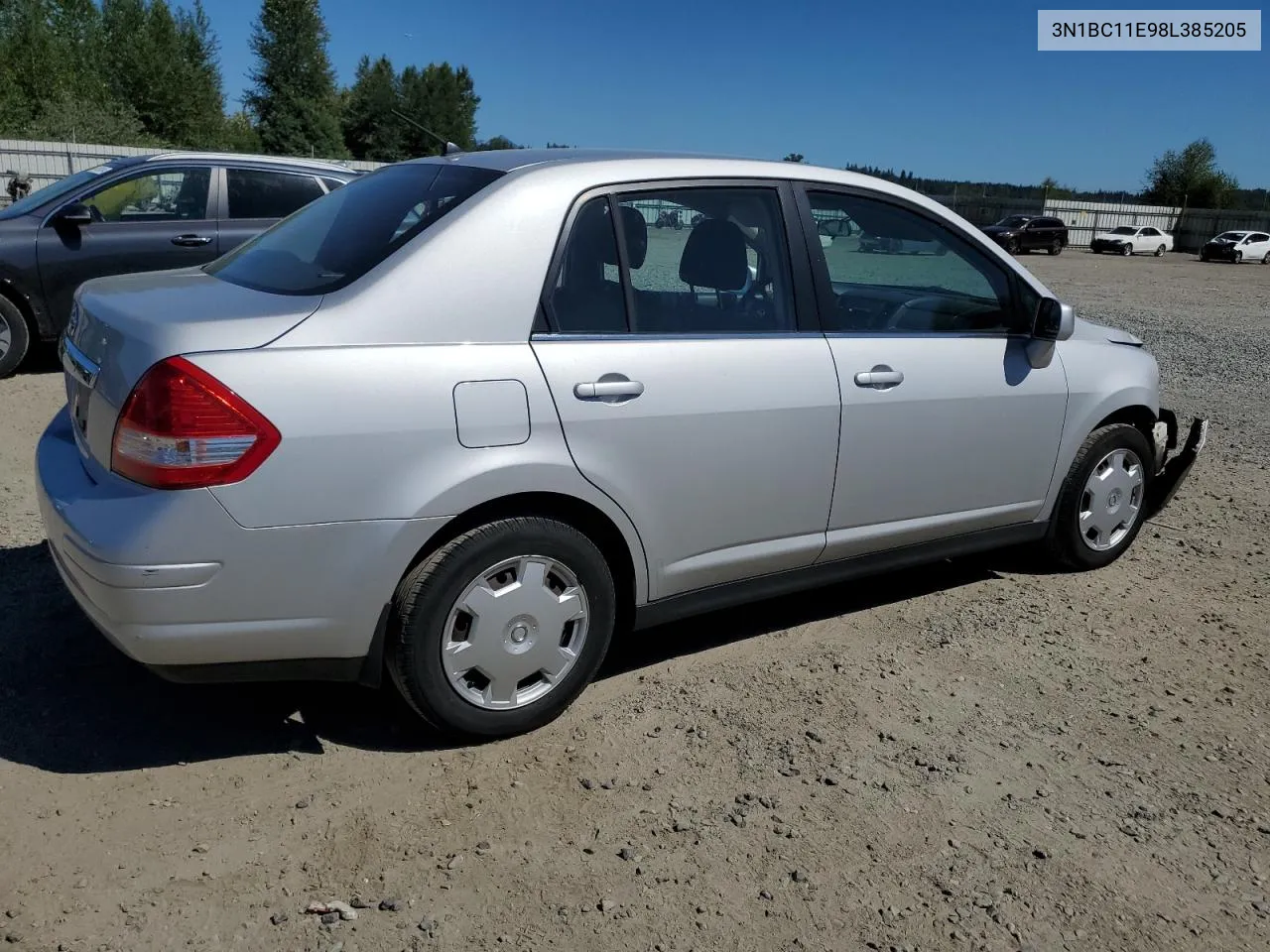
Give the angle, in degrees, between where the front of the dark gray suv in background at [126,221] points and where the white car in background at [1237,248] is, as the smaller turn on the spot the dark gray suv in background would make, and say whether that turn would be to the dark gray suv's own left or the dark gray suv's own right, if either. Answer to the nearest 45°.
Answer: approximately 180°

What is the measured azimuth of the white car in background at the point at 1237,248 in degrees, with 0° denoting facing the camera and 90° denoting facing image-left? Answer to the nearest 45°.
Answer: approximately 45°

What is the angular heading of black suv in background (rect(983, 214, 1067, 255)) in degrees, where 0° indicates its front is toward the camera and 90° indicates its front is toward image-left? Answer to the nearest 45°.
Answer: approximately 45°

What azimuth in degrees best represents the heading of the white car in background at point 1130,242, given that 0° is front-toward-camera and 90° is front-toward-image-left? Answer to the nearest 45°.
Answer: approximately 45°

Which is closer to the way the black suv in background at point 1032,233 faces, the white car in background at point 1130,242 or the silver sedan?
the silver sedan

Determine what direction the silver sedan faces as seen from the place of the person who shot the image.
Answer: facing away from the viewer and to the right of the viewer

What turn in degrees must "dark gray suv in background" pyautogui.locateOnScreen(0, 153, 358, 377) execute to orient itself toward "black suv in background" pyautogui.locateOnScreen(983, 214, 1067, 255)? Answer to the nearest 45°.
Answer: approximately 180°
